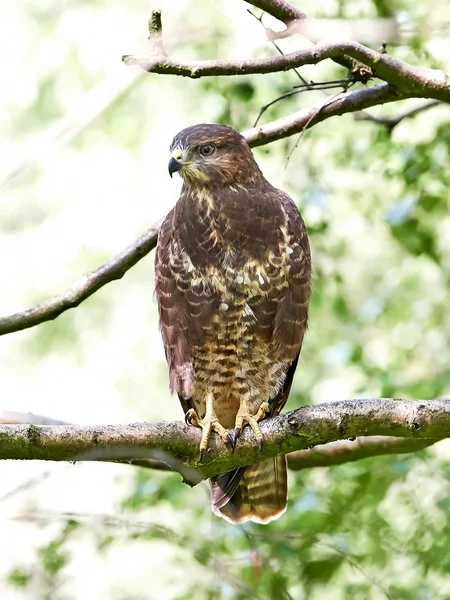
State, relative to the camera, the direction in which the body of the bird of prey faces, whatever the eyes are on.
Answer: toward the camera
